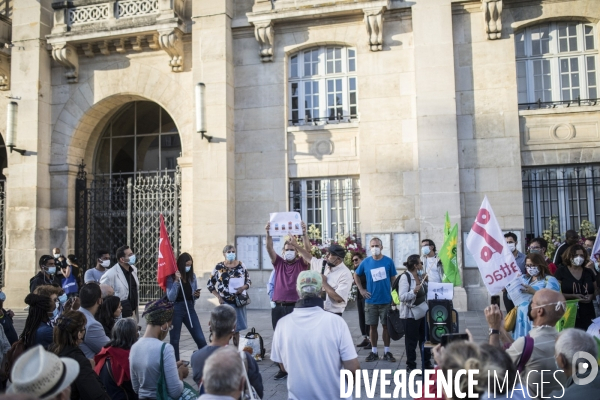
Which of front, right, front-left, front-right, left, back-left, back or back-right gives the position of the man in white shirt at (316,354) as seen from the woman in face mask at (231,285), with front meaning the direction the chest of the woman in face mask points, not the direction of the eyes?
front

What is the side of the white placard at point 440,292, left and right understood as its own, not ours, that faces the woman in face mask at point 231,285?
right

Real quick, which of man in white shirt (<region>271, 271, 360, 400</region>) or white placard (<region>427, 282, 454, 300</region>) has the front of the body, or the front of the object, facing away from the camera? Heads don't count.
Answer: the man in white shirt

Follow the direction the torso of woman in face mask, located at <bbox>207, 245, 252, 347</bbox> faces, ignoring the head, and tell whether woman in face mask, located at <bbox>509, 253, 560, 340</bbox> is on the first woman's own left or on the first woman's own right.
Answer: on the first woman's own left

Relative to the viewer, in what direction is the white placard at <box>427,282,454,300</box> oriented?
toward the camera

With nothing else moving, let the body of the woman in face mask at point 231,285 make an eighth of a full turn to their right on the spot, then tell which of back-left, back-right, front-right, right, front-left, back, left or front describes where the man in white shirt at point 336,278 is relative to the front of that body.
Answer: left

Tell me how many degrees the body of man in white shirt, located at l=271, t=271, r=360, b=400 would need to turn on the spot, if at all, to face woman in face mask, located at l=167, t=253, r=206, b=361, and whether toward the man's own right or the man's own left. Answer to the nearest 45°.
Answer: approximately 45° to the man's own left

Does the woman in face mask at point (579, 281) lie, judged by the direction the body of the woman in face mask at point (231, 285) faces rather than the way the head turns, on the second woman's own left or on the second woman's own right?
on the second woman's own left

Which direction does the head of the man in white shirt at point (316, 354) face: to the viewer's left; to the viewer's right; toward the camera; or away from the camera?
away from the camera

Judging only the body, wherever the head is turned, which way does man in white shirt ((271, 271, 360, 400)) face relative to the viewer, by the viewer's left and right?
facing away from the viewer

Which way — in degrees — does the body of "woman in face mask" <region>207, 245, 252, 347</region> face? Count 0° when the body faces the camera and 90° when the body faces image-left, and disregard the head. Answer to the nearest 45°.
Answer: approximately 0°

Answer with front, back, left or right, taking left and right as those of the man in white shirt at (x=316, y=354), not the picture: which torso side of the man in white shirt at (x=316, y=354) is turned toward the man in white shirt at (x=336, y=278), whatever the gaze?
front

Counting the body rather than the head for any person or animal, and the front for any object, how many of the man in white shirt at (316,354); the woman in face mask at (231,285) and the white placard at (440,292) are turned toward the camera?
2

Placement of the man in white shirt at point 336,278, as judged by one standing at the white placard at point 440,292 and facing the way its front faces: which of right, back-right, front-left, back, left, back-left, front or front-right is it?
right

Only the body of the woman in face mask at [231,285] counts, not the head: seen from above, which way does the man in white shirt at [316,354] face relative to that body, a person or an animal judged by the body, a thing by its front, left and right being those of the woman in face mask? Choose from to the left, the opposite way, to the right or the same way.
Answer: the opposite way

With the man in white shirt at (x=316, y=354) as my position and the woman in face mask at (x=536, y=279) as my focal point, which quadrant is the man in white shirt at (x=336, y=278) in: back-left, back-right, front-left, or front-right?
front-left

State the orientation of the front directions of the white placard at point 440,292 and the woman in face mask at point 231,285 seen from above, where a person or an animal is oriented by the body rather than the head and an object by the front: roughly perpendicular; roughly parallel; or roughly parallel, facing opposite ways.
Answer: roughly parallel

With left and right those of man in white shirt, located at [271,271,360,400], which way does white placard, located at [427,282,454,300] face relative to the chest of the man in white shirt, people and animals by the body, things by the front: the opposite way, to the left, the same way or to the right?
the opposite way
